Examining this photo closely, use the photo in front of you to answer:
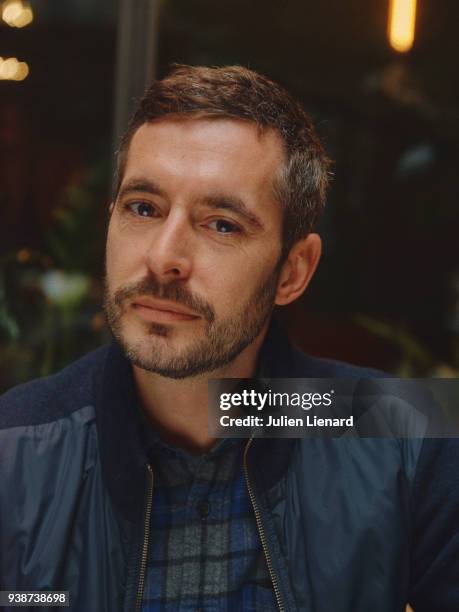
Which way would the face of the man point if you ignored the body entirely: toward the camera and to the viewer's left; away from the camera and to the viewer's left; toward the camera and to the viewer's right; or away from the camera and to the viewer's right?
toward the camera and to the viewer's left

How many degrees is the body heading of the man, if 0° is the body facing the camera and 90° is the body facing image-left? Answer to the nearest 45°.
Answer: approximately 0°
